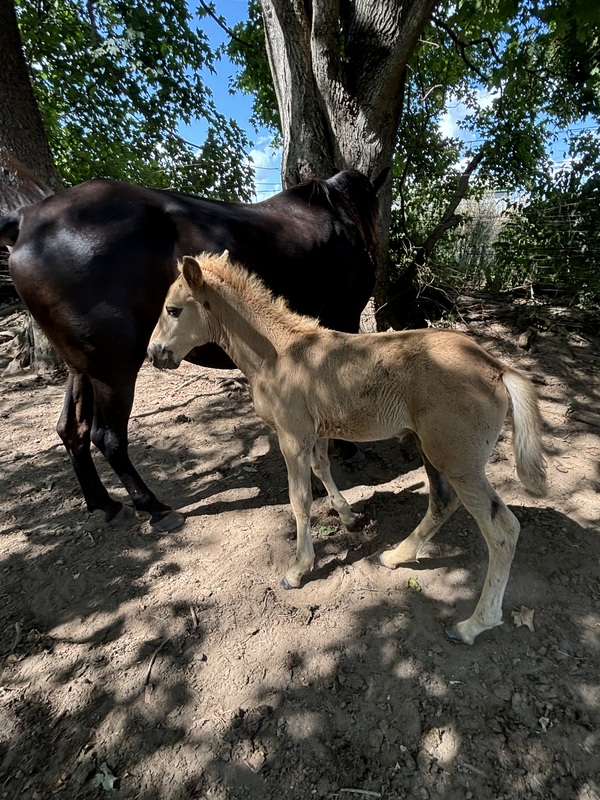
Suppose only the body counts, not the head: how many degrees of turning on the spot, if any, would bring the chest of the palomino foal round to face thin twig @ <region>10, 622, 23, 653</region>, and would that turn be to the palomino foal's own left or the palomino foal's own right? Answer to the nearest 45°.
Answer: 0° — it already faces it

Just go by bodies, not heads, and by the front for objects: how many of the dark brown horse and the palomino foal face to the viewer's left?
1

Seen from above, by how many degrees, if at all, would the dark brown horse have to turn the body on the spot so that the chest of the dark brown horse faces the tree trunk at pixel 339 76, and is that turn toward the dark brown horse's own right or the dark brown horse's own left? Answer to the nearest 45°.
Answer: approximately 45° to the dark brown horse's own left

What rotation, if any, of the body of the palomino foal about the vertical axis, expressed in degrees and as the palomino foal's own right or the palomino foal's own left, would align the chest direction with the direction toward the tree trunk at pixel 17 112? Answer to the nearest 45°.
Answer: approximately 45° to the palomino foal's own right

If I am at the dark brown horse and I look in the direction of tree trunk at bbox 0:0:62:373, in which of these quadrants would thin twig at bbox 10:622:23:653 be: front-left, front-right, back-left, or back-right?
back-left

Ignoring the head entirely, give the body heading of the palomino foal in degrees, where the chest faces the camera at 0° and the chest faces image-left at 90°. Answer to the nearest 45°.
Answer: approximately 90°

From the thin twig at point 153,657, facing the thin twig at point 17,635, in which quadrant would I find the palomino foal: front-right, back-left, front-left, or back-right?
back-right

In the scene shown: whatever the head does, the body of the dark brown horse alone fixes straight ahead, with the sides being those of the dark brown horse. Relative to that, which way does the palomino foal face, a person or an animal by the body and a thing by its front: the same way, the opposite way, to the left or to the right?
the opposite way

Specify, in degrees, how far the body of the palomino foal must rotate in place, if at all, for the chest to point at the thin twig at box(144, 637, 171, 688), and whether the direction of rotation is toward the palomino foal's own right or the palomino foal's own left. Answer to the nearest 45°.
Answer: approximately 45° to the palomino foal's own left

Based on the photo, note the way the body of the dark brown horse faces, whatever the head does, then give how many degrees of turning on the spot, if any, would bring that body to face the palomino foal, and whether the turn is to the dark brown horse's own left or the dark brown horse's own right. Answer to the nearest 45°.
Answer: approximately 45° to the dark brown horse's own right

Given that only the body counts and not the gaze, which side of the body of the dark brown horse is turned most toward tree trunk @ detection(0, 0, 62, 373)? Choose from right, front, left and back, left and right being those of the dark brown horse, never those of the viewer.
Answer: left

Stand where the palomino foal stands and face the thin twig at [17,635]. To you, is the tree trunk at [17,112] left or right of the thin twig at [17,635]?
right

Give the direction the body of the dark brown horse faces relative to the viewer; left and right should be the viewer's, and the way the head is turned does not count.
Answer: facing to the right of the viewer
